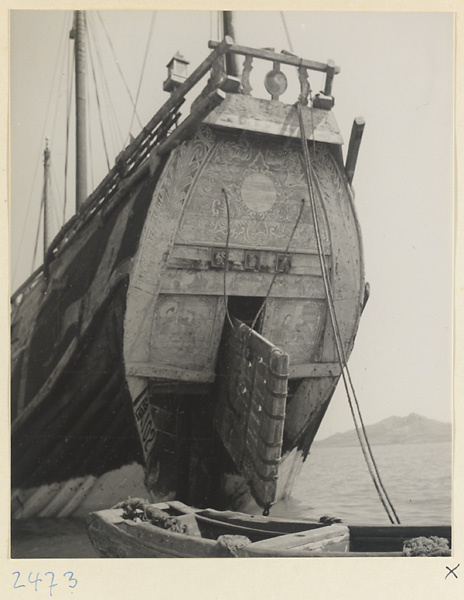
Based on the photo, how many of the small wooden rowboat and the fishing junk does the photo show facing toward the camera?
0

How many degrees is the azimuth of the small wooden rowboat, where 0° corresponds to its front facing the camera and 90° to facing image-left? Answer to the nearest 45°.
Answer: approximately 90°

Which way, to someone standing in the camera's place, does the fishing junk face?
facing away from the viewer and to the left of the viewer
